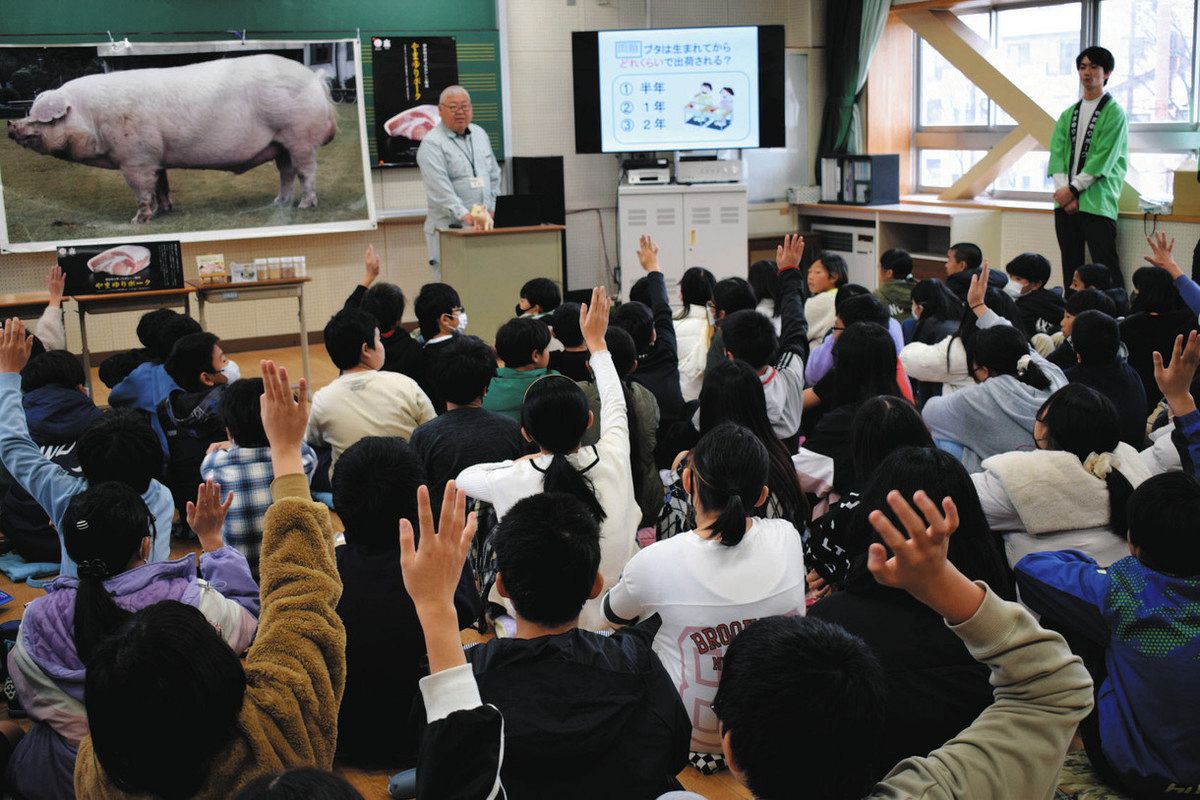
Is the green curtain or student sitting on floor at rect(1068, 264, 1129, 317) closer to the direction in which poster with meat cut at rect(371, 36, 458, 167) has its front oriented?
the student sitting on floor

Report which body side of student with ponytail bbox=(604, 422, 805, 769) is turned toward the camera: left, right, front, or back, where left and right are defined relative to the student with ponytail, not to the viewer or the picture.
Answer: back

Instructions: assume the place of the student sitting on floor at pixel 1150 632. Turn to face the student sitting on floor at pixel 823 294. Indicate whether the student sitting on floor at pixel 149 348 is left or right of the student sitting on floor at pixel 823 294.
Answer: left

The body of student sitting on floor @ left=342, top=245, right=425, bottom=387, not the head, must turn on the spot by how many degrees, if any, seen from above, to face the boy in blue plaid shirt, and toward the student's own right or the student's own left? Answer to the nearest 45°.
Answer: approximately 180°

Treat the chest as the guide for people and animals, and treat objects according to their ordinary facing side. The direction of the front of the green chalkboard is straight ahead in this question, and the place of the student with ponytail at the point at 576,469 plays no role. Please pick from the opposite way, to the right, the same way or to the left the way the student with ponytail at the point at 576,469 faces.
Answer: the opposite way

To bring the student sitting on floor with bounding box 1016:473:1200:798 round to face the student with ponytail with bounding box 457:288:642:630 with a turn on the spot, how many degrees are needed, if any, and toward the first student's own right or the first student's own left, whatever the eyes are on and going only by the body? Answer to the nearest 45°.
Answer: approximately 45° to the first student's own left

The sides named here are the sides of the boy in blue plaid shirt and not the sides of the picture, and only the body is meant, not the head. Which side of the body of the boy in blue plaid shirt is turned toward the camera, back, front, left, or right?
back

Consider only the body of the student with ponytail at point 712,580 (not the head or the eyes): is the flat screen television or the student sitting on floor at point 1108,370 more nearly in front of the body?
the flat screen television

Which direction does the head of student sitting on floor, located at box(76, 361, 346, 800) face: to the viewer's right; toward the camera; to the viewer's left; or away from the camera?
away from the camera

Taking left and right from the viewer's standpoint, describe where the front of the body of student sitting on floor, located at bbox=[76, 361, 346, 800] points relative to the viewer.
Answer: facing away from the viewer

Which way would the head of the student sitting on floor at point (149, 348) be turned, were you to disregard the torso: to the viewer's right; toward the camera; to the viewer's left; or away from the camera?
away from the camera

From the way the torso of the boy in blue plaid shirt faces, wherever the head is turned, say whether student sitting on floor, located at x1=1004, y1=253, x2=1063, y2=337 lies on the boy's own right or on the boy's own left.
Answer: on the boy's own right

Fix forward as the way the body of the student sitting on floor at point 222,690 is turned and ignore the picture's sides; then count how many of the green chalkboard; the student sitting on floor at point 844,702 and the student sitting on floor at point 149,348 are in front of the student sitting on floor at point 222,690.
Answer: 2

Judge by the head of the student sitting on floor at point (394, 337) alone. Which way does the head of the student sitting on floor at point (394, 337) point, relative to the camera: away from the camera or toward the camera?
away from the camera
